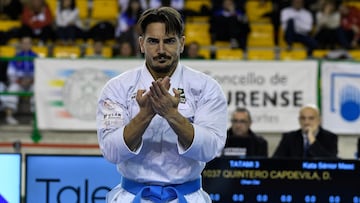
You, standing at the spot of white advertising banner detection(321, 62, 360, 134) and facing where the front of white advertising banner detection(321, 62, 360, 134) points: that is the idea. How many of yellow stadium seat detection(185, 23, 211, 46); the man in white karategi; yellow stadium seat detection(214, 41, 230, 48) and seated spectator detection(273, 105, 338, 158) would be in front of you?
2

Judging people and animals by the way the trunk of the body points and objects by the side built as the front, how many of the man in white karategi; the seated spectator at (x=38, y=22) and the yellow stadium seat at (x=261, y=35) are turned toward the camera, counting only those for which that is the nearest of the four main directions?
3

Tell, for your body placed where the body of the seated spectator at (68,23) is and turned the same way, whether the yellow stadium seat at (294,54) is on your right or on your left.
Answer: on your left

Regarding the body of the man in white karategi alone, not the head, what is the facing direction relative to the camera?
toward the camera

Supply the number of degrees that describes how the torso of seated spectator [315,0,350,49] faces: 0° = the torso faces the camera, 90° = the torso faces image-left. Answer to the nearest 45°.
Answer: approximately 0°

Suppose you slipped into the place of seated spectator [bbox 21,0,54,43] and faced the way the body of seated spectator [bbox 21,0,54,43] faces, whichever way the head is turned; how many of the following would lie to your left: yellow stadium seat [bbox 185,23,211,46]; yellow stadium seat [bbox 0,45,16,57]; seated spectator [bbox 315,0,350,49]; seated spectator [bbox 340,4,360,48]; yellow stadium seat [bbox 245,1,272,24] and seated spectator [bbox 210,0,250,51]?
5

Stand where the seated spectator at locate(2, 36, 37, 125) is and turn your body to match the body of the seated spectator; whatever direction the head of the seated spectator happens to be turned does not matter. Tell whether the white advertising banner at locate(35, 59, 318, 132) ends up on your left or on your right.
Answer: on your left

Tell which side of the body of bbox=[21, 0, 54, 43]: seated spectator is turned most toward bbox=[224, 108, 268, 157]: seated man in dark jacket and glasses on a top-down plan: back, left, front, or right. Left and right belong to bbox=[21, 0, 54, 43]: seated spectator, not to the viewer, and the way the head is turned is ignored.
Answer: front

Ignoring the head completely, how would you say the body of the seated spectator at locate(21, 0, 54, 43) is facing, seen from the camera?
toward the camera

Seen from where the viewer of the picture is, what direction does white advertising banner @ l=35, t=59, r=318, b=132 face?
facing the viewer

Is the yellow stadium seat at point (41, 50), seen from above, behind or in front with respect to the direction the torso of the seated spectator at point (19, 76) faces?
behind

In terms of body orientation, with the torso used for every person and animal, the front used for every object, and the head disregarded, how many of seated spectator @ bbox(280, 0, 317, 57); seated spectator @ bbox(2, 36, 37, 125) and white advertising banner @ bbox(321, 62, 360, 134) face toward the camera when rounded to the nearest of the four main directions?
3

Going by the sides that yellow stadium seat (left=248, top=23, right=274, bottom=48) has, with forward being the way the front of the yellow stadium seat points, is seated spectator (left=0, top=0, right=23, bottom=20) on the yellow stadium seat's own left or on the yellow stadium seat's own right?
on the yellow stadium seat's own right

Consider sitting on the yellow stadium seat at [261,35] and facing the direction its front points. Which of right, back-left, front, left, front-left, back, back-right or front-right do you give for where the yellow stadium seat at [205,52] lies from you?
front-right

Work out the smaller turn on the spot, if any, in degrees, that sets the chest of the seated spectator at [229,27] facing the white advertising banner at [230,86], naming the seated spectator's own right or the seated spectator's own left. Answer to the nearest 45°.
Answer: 0° — they already face it
